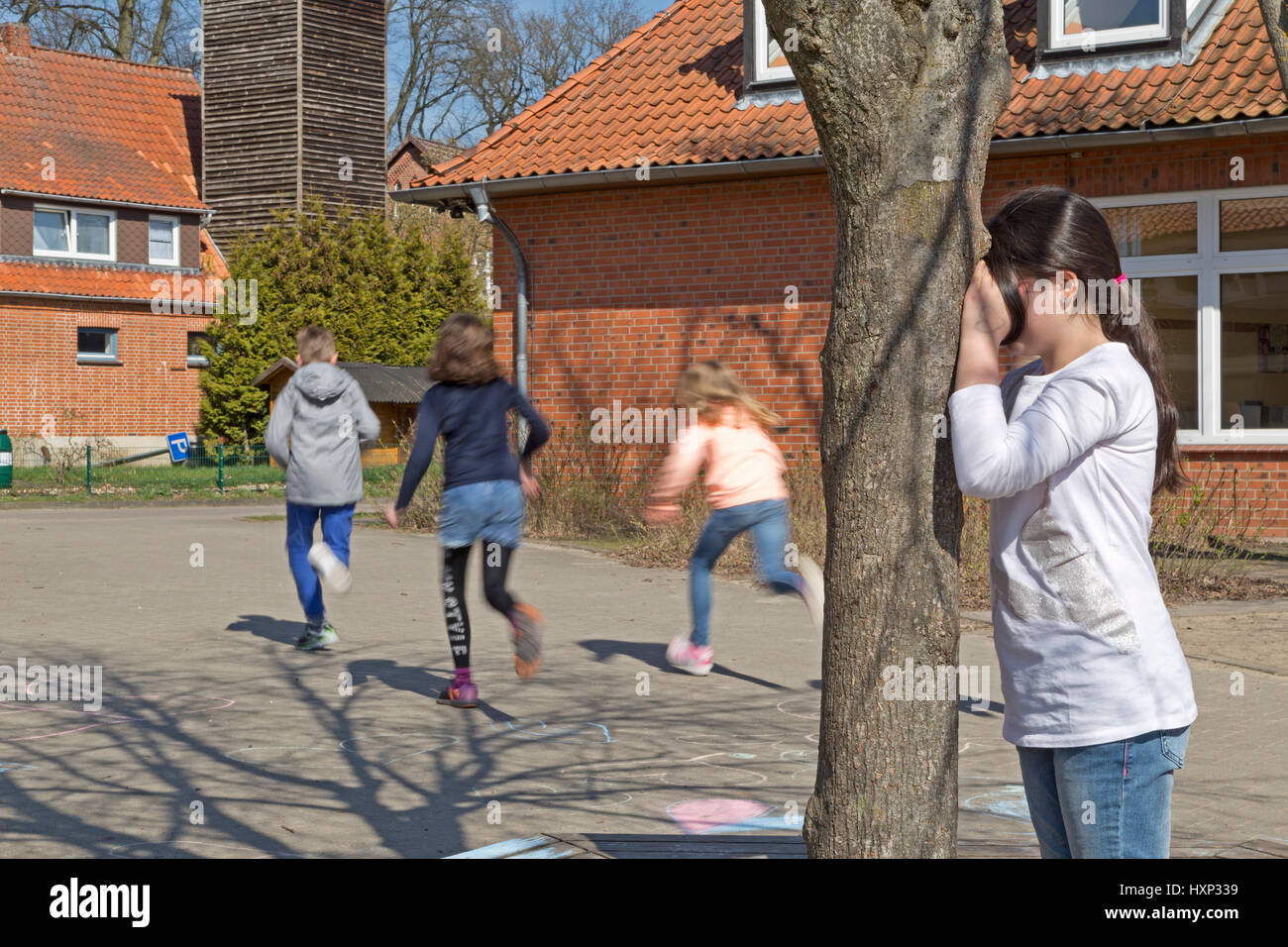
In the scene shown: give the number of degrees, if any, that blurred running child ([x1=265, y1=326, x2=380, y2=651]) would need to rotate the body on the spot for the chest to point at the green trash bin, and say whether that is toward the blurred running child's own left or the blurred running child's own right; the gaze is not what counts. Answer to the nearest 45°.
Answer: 0° — they already face it

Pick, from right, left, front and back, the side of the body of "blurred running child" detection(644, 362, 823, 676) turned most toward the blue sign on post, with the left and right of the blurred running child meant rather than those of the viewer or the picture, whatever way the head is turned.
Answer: front

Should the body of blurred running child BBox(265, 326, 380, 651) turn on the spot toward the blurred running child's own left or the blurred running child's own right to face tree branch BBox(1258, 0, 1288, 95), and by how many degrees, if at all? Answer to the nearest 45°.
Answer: approximately 90° to the blurred running child's own right

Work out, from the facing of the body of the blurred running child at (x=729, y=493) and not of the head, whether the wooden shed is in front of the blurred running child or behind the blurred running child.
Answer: in front

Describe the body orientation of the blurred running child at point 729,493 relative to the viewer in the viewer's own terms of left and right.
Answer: facing away from the viewer and to the left of the viewer

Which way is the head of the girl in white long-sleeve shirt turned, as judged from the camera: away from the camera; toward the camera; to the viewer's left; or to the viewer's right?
to the viewer's left

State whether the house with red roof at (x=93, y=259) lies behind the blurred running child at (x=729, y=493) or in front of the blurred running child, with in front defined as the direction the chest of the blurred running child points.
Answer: in front

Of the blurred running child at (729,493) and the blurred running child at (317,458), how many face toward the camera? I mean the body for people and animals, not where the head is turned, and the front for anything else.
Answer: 0

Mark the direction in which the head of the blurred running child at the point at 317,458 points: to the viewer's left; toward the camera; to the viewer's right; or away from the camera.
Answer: away from the camera

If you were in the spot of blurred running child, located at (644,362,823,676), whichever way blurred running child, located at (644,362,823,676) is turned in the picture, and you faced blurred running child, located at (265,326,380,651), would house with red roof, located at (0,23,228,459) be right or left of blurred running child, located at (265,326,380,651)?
right

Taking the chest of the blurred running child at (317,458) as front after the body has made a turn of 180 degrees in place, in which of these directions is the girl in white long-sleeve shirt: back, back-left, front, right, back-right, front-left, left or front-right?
front

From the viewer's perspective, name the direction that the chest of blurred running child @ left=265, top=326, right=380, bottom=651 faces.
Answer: away from the camera

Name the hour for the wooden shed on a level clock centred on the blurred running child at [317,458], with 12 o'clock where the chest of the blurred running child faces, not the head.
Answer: The wooden shed is roughly at 12 o'clock from the blurred running child.

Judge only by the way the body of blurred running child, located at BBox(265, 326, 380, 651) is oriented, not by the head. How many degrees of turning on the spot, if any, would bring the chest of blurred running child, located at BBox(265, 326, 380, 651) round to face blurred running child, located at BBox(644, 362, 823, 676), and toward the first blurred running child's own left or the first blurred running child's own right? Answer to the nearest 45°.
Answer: approximately 135° to the first blurred running child's own right

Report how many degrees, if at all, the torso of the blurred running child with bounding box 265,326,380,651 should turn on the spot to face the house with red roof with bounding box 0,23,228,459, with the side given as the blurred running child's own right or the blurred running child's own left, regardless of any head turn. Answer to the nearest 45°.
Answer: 0° — they already face it

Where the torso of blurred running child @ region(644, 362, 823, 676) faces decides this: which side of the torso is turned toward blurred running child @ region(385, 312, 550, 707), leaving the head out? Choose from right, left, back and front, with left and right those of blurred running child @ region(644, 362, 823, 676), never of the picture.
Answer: left
